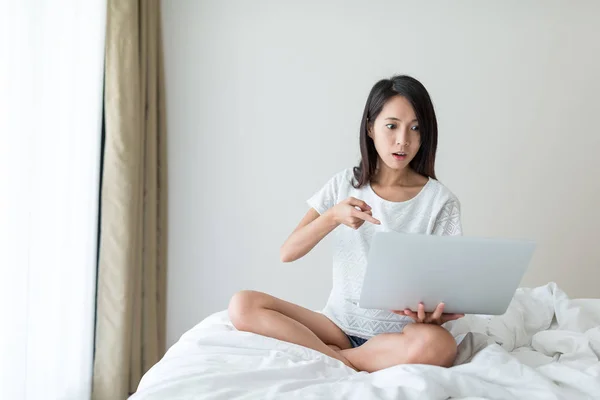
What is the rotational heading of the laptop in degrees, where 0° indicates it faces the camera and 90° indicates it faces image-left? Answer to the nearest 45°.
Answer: approximately 180°

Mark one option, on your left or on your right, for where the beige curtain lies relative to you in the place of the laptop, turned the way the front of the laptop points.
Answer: on your left
